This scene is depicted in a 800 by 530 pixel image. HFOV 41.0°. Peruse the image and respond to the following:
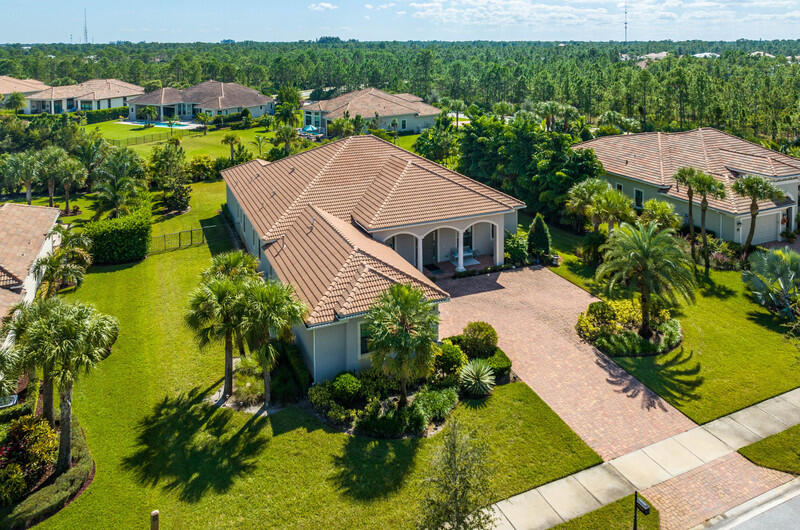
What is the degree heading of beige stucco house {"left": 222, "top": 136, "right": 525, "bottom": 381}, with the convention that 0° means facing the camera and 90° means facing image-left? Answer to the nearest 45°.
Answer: approximately 315°

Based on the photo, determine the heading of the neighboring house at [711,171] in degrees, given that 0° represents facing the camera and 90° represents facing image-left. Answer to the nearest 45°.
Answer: approximately 315°

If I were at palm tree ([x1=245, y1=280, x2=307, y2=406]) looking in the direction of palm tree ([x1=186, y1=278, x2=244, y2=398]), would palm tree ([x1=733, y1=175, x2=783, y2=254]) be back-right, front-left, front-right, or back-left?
back-right

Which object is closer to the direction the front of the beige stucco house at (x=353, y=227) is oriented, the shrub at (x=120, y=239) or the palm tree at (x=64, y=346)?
the palm tree

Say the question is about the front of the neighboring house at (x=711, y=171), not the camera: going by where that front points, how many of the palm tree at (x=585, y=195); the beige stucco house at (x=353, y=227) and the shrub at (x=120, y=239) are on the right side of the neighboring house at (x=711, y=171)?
3

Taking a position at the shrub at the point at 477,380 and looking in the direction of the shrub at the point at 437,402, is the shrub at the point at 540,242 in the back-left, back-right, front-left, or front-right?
back-right

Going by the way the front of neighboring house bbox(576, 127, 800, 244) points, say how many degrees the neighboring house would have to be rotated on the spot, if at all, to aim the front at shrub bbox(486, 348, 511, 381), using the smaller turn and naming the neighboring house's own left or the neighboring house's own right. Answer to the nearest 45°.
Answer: approximately 45° to the neighboring house's own right

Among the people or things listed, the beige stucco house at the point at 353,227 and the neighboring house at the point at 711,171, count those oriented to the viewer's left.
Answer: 0

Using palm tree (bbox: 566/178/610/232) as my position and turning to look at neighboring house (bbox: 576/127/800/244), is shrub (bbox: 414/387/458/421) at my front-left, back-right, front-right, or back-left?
back-right

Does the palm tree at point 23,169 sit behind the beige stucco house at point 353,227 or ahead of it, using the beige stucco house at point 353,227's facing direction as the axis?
behind
